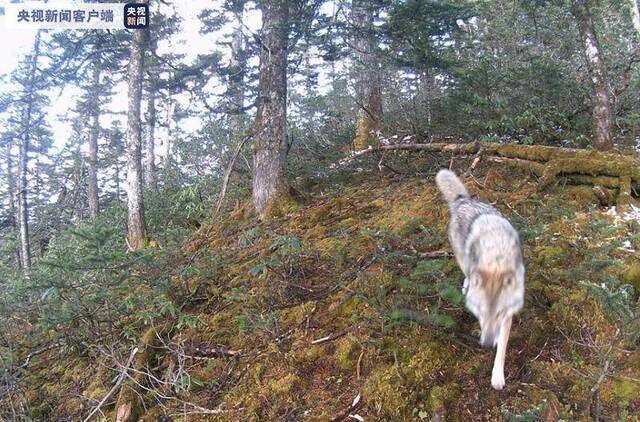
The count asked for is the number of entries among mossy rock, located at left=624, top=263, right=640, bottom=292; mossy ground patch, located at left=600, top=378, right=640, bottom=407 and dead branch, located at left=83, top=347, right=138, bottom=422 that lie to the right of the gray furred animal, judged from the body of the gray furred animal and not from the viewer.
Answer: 1

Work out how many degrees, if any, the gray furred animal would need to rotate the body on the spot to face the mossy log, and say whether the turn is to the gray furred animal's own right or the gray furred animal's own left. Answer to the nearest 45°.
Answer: approximately 180°

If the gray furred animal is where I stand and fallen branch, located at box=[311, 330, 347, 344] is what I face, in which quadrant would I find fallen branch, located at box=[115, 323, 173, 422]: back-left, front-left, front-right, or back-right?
front-left

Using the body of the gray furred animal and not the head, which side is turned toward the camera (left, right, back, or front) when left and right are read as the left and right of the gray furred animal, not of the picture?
front

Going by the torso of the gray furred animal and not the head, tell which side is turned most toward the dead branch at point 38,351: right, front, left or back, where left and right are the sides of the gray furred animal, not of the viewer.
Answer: right

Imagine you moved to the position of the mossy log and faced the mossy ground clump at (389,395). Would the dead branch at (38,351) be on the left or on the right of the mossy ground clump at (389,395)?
right

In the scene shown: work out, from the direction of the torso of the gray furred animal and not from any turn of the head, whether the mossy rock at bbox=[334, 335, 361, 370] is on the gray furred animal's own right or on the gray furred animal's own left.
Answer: on the gray furred animal's own right

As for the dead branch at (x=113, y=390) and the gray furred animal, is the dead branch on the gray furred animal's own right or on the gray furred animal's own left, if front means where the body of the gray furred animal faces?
on the gray furred animal's own right

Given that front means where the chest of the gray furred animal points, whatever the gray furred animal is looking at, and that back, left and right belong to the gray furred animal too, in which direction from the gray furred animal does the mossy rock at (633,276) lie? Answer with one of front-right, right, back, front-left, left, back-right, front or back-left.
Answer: back-left

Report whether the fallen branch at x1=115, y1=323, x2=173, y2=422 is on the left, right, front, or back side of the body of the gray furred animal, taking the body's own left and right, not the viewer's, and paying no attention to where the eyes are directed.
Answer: right
